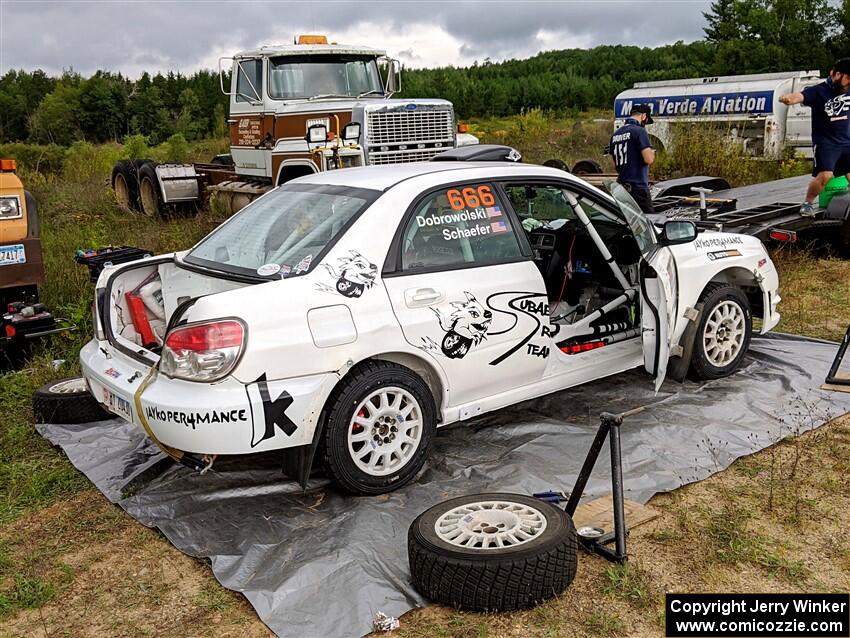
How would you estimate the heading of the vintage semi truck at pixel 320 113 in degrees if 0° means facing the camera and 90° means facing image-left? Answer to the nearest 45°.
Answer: approximately 315°

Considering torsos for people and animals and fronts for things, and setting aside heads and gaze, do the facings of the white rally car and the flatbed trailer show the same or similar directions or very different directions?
same or similar directions

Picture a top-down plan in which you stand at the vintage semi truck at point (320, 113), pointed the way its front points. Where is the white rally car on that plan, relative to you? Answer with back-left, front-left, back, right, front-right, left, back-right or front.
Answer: front-right

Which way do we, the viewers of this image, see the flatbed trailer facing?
facing away from the viewer and to the right of the viewer

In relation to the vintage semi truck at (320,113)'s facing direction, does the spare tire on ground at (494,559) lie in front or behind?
in front

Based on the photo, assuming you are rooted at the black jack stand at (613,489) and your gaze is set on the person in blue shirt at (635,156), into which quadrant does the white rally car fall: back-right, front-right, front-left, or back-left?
front-left

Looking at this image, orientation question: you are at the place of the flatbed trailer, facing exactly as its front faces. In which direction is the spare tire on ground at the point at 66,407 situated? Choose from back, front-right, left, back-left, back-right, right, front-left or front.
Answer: back

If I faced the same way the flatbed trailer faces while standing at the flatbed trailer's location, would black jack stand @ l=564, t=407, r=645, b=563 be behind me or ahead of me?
behind

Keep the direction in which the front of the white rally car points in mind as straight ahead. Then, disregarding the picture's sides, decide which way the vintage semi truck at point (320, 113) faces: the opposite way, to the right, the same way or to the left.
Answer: to the right

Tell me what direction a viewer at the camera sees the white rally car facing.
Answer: facing away from the viewer and to the right of the viewer

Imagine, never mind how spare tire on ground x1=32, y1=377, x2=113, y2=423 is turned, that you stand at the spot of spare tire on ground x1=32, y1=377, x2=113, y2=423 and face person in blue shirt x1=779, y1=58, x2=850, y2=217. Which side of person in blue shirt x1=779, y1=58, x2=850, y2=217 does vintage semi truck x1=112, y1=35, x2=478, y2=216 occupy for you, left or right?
left

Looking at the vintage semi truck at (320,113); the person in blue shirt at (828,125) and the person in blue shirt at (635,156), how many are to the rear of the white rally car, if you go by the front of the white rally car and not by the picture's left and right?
0
